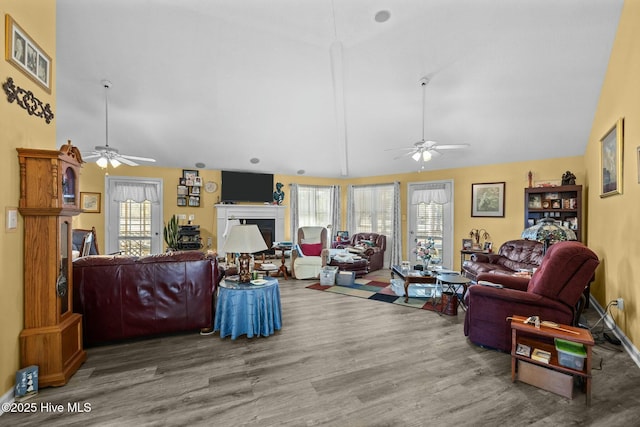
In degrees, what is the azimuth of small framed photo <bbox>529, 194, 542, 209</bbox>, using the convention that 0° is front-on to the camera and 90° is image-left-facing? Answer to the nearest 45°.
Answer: approximately 0°

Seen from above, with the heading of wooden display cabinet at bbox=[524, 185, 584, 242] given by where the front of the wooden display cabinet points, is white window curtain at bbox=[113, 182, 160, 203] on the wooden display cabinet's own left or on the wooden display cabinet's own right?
on the wooden display cabinet's own right

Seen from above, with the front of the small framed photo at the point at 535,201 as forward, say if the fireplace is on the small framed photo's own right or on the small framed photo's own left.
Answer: on the small framed photo's own right

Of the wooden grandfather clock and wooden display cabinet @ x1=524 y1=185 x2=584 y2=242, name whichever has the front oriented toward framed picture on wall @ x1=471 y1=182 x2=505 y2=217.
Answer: the wooden grandfather clock

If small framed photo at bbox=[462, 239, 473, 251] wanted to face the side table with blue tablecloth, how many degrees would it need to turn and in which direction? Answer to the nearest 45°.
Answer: approximately 45° to its right

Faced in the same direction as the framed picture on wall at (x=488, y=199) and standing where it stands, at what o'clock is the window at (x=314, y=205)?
The window is roughly at 3 o'clock from the framed picture on wall.

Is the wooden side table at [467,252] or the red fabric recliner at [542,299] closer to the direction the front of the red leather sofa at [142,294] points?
the wooden side table

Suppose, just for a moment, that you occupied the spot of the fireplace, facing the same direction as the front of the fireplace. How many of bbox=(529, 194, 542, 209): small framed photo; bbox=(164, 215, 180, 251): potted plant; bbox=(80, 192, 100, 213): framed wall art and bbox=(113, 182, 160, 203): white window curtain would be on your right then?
3

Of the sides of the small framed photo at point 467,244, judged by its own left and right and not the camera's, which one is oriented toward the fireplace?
right

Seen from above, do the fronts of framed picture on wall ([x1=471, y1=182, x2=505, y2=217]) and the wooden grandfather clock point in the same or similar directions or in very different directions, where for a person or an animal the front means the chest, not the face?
very different directions

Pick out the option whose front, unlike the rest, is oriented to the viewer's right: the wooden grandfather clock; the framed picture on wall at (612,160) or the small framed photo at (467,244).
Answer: the wooden grandfather clock

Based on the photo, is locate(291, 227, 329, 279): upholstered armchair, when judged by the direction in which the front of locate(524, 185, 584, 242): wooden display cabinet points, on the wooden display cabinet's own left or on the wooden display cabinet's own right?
on the wooden display cabinet's own right

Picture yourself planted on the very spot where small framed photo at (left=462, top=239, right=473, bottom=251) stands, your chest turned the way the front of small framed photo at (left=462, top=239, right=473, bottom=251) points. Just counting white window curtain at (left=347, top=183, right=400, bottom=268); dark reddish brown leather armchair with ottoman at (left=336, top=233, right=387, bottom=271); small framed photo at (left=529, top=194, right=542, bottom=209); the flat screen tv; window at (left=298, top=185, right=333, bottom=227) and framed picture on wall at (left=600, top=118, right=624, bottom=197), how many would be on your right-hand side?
4

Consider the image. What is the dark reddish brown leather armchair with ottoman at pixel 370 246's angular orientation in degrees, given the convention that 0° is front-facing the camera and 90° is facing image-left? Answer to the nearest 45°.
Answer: approximately 45°

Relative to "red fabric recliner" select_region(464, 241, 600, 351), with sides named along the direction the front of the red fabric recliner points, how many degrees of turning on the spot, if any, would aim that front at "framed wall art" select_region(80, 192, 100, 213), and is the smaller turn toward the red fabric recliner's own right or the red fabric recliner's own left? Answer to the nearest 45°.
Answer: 0° — it already faces it
